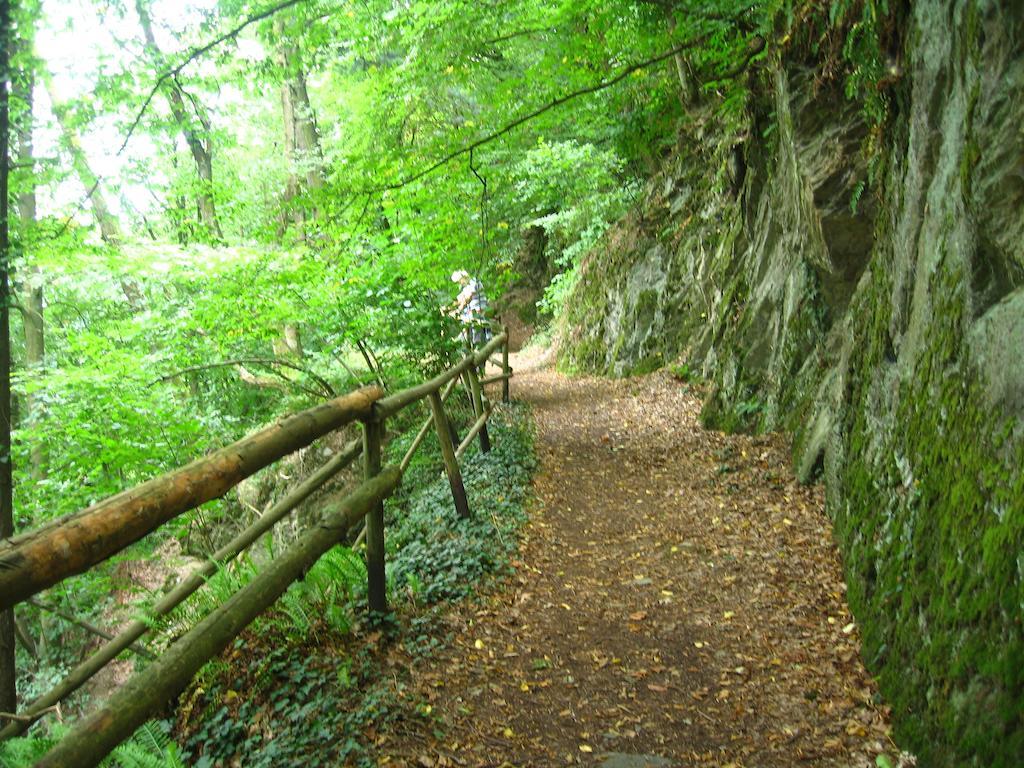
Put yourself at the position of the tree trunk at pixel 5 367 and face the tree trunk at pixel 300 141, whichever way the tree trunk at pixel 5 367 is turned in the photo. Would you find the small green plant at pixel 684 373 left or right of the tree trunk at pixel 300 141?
right
